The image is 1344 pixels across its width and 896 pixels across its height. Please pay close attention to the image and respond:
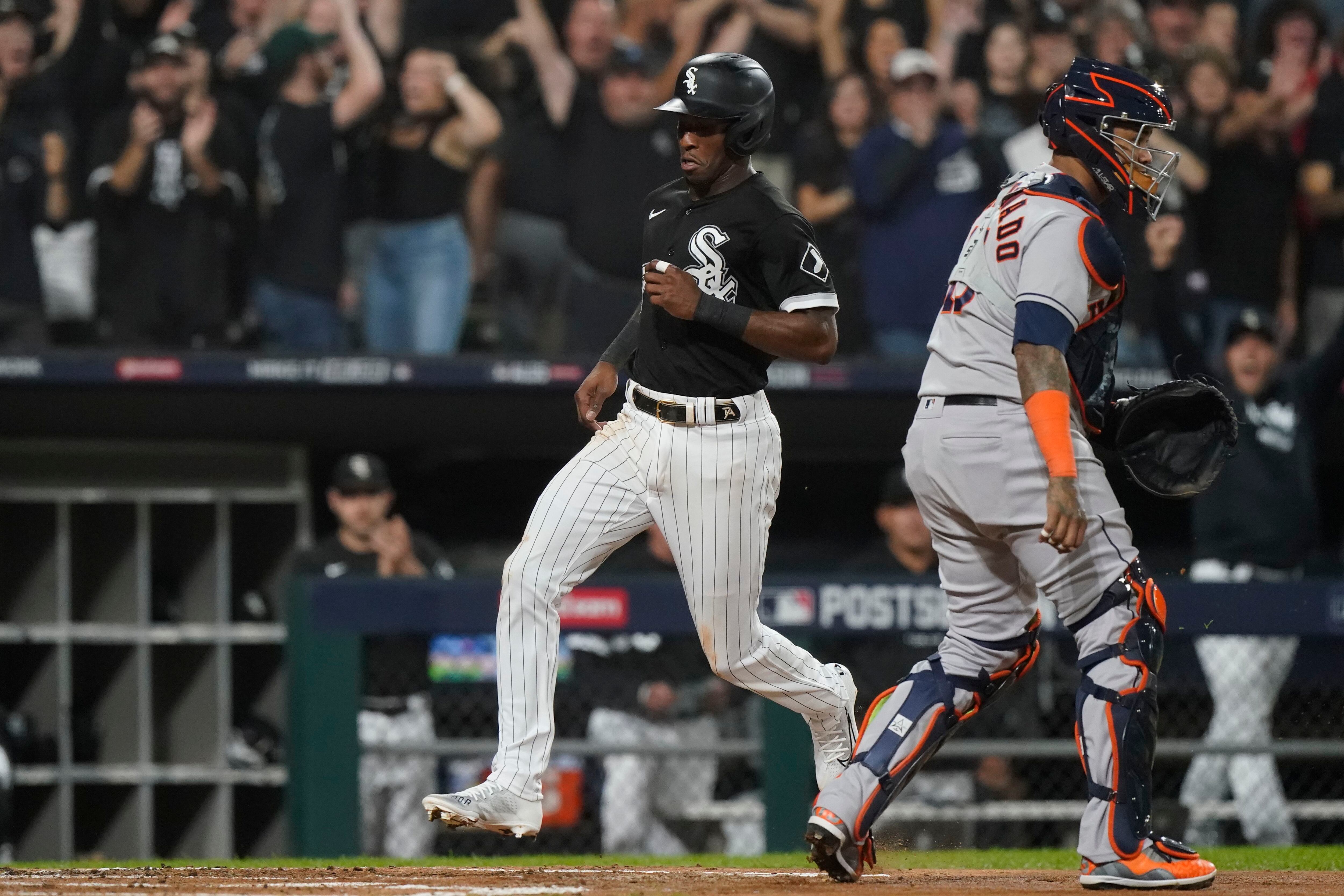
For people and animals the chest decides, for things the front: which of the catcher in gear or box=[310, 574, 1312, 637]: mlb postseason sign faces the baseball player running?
the mlb postseason sign

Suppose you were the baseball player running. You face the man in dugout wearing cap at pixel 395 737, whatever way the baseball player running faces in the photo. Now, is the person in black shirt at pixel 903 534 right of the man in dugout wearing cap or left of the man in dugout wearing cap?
right

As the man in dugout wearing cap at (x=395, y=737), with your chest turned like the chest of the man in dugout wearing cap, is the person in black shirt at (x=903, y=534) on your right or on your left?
on your left

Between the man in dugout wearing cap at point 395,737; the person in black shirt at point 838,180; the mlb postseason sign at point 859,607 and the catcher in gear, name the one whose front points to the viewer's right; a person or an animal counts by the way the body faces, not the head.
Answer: the catcher in gear
